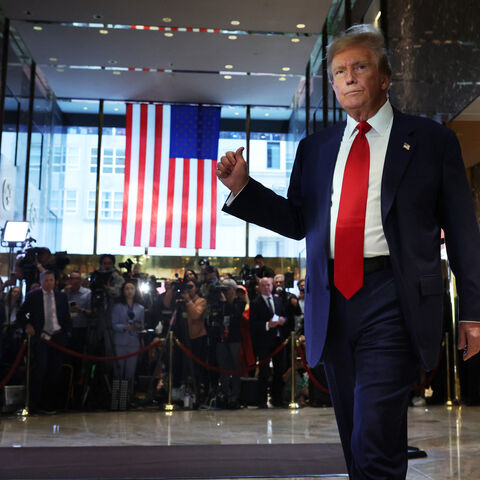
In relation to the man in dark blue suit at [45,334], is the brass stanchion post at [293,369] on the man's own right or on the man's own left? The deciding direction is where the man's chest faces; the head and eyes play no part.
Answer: on the man's own left

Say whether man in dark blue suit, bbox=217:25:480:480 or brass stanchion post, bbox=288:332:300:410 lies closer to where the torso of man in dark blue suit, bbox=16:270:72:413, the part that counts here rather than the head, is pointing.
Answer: the man in dark blue suit

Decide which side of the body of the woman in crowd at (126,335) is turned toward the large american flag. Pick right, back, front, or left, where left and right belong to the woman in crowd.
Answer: back

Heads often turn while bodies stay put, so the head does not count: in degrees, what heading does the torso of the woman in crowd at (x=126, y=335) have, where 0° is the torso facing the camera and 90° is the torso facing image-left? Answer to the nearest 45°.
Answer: approximately 0°

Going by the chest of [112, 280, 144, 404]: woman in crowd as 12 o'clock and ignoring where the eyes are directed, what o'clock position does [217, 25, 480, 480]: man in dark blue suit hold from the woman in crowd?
The man in dark blue suit is roughly at 12 o'clock from the woman in crowd.

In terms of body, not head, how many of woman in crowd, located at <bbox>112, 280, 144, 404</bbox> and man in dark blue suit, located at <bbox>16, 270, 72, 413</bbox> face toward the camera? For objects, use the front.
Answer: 2

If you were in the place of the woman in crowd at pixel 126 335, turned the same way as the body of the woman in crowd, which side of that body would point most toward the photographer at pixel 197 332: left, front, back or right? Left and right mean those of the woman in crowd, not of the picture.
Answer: left

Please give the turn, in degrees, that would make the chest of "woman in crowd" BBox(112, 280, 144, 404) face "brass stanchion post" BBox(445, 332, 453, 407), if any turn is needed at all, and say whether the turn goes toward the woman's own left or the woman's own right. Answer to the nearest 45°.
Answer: approximately 90° to the woman's own left

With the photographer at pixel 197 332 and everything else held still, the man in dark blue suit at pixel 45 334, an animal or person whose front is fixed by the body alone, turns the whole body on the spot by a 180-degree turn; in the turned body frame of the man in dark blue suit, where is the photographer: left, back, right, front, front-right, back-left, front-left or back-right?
right

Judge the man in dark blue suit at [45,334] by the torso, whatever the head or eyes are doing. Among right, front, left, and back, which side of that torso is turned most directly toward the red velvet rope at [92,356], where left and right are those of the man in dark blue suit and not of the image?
left

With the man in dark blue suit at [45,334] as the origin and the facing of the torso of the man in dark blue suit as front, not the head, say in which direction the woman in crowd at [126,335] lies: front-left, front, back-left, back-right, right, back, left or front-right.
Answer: left
